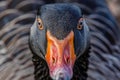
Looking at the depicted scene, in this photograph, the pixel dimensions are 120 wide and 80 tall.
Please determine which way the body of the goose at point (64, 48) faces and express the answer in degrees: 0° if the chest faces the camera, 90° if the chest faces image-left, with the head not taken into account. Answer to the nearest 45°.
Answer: approximately 0°
